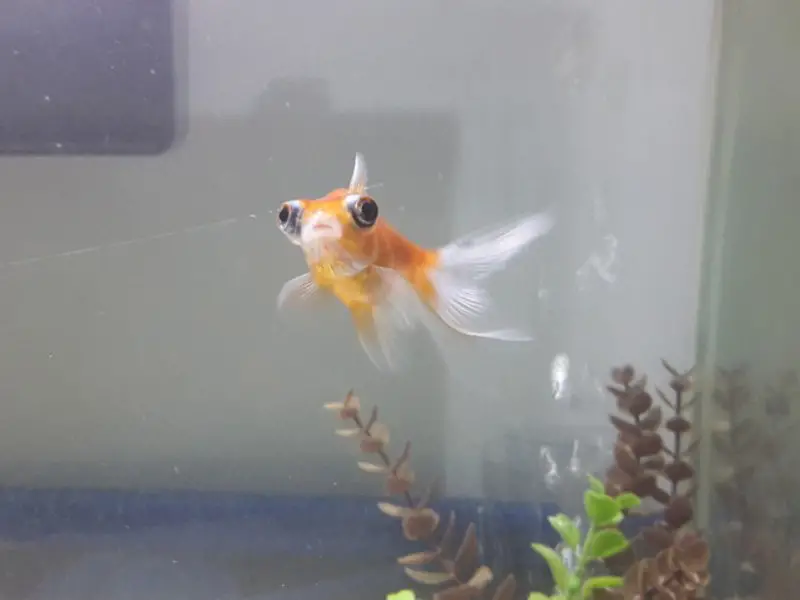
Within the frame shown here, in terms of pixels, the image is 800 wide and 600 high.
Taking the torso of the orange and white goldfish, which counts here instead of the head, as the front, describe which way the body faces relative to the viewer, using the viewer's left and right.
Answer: facing the viewer and to the left of the viewer
